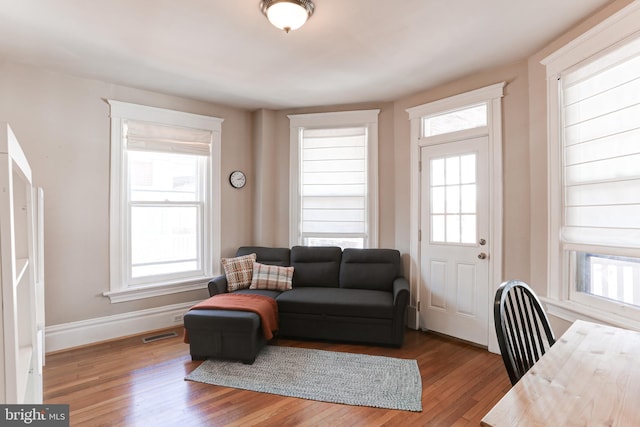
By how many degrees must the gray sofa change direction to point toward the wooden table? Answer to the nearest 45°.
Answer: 0° — it already faces it

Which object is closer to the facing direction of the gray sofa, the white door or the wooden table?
the wooden table

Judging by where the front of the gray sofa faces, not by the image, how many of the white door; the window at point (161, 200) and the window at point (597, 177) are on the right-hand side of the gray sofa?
1

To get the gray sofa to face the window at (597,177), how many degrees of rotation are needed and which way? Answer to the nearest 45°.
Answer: approximately 45° to its left

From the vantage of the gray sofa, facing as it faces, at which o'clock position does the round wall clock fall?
The round wall clock is roughly at 4 o'clock from the gray sofa.

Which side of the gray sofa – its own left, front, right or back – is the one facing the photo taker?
front

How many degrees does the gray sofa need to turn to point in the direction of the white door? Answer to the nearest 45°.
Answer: approximately 90° to its left

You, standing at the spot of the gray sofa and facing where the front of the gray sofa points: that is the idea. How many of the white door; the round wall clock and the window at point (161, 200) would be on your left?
1

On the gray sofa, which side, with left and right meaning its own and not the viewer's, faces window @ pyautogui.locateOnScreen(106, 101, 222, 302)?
right
